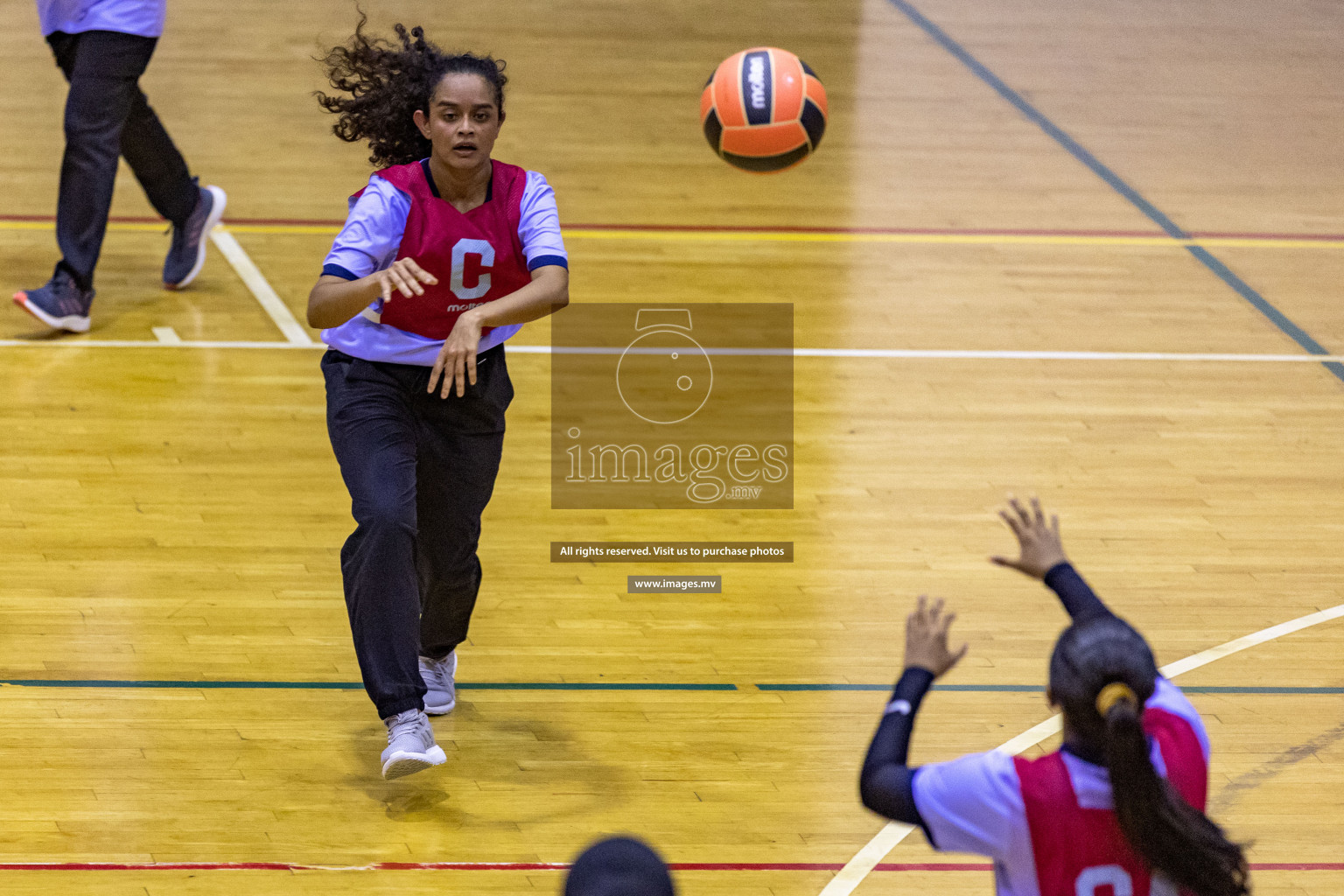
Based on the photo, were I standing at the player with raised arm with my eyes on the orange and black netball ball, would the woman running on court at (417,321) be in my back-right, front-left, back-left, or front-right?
front-left

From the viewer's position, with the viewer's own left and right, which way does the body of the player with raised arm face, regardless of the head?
facing away from the viewer and to the left of the viewer

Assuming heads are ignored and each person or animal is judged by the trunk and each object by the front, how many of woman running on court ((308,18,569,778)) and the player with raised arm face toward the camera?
1

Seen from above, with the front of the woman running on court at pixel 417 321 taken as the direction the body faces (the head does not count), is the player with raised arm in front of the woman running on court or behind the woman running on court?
in front

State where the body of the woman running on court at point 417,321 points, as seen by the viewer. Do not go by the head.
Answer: toward the camera

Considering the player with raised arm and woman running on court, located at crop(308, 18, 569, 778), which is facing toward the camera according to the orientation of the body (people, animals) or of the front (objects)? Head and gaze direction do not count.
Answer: the woman running on court

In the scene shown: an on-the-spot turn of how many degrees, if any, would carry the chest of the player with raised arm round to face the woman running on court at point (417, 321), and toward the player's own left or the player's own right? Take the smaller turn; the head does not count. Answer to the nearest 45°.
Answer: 0° — they already face them

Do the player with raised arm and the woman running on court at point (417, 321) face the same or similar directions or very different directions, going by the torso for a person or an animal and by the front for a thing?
very different directions

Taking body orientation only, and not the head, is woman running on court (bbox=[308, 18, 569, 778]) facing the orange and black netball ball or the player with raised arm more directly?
the player with raised arm
